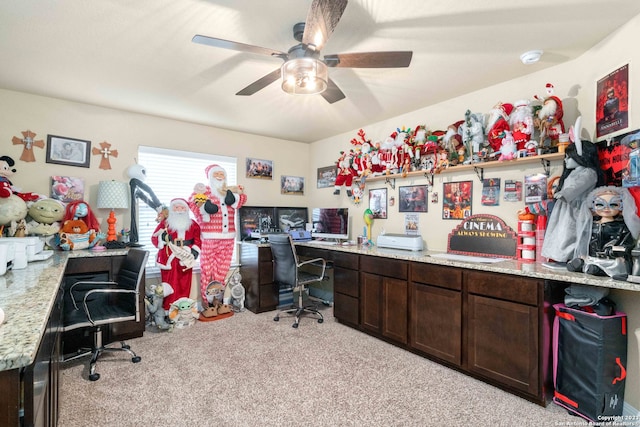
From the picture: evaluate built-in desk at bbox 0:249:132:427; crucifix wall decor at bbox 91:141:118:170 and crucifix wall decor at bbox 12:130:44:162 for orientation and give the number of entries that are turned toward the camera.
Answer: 2

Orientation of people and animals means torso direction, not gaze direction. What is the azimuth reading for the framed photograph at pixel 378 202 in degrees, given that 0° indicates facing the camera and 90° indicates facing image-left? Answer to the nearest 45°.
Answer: approximately 45°

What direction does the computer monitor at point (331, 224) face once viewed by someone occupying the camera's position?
facing the viewer

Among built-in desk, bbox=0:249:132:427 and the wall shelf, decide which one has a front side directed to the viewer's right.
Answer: the built-in desk

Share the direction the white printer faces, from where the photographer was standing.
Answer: facing the viewer and to the left of the viewer

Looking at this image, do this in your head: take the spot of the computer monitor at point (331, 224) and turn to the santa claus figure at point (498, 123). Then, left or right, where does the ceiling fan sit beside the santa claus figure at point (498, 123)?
right

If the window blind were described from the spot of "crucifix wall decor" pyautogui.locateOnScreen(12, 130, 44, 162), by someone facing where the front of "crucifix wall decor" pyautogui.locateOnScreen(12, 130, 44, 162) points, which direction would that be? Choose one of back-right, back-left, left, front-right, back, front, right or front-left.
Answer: left

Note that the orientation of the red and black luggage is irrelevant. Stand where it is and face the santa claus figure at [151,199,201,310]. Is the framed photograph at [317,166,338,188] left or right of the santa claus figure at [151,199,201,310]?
right

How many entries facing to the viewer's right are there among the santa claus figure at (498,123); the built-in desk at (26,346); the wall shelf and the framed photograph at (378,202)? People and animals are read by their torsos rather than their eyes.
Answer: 1

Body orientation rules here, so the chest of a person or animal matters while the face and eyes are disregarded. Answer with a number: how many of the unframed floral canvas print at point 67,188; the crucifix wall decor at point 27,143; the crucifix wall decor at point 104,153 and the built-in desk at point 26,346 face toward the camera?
3

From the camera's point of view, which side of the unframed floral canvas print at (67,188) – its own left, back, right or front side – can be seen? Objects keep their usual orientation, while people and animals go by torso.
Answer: front

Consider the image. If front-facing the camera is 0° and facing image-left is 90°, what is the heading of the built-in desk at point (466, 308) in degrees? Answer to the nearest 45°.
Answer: approximately 45°

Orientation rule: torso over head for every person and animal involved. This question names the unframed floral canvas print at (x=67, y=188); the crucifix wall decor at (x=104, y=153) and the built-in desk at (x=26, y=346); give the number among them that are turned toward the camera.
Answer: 2

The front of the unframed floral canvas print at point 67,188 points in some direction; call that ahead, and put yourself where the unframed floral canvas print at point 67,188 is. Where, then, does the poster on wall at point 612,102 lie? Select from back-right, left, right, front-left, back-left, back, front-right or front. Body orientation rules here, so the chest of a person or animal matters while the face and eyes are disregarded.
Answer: front-left
